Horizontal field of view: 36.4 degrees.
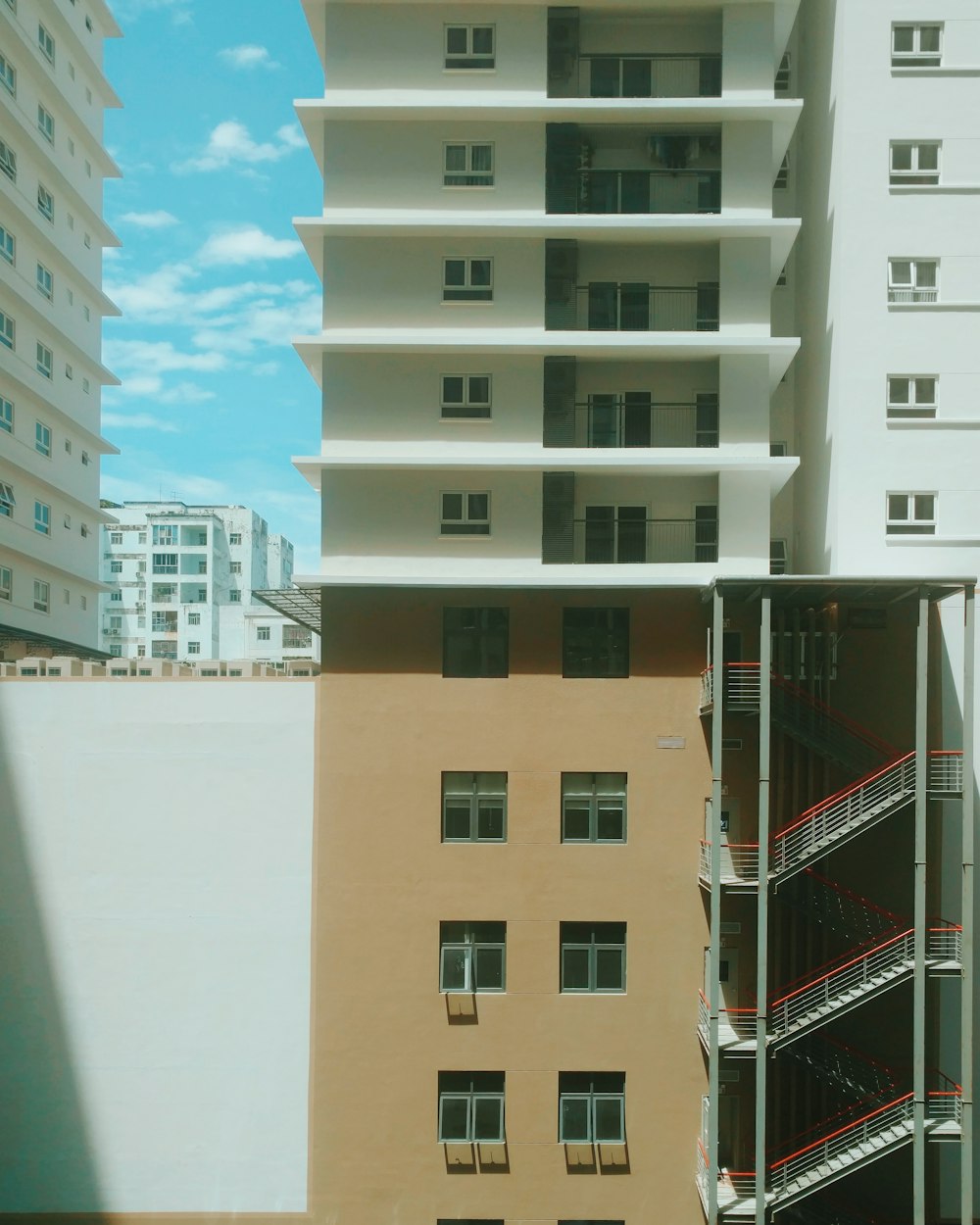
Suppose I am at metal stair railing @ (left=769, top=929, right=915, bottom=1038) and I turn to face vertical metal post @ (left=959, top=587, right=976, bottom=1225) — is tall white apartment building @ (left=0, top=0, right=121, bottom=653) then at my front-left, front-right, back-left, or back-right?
back-left

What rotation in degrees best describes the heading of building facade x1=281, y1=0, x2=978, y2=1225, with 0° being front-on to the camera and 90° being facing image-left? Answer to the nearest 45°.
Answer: approximately 0°

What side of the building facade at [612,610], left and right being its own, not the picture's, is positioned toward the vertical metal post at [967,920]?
left
